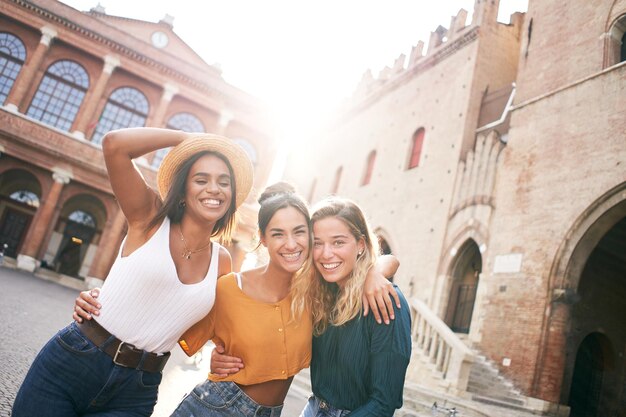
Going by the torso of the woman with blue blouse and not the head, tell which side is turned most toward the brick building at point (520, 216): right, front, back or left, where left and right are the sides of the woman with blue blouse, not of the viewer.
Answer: back

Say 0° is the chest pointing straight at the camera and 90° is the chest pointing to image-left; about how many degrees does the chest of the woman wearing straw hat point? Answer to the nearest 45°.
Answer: approximately 315°

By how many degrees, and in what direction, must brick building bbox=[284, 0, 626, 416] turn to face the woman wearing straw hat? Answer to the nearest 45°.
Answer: approximately 45° to its left

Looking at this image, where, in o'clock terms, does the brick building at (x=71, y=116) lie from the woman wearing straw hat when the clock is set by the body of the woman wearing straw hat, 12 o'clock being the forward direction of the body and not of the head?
The brick building is roughly at 7 o'clock from the woman wearing straw hat.

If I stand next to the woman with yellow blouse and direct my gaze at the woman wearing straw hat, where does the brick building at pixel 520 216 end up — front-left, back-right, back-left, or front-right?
back-right

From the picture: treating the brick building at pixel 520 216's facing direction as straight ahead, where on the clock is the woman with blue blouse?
The woman with blue blouse is roughly at 11 o'clock from the brick building.

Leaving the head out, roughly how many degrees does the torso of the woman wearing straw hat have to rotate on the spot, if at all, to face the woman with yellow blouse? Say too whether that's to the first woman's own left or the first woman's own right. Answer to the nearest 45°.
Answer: approximately 45° to the first woman's own left

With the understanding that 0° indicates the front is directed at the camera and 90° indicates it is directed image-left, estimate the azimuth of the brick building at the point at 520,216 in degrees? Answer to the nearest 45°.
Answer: approximately 45°

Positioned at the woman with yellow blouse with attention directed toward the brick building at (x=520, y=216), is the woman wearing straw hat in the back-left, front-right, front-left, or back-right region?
back-left

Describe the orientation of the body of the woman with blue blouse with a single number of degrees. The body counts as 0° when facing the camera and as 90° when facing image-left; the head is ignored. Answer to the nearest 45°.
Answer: approximately 45°

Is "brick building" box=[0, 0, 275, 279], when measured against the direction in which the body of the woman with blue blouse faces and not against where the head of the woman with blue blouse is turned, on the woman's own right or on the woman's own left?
on the woman's own right
